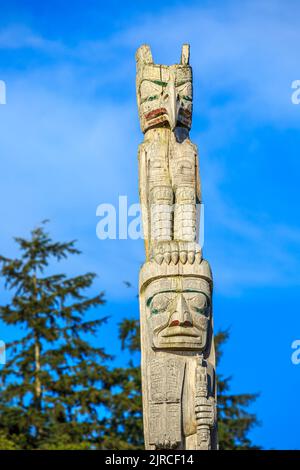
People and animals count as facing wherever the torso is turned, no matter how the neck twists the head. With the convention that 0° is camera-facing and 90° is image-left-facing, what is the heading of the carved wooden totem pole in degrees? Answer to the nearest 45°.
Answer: approximately 0°

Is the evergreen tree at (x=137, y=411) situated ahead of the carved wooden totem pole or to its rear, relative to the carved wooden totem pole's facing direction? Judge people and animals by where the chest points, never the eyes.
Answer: to the rear
